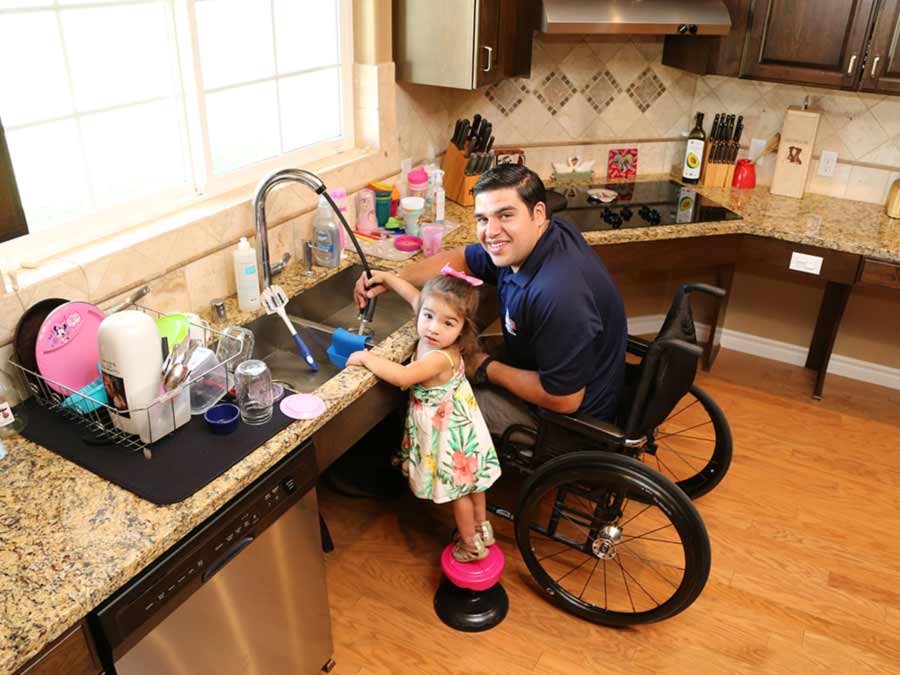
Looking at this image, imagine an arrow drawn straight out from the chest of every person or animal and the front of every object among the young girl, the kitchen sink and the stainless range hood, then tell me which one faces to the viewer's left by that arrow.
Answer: the young girl

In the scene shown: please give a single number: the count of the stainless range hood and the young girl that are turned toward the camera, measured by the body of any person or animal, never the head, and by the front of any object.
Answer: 1

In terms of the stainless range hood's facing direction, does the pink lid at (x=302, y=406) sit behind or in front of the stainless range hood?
in front

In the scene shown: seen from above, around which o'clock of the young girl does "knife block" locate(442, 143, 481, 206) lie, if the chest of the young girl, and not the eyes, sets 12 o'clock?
The knife block is roughly at 3 o'clock from the young girl.

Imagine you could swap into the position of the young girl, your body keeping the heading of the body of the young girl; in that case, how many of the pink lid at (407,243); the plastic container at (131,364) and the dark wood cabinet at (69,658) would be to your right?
1

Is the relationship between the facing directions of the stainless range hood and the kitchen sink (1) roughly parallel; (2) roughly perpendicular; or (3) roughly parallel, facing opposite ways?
roughly perpendicular

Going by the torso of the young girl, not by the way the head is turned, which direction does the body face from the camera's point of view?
to the viewer's left

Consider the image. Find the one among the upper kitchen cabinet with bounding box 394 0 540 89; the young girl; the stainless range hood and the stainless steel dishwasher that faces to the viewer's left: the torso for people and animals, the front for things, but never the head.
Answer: the young girl

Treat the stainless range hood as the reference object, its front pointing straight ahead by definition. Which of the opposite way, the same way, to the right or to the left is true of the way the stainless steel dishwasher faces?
to the left

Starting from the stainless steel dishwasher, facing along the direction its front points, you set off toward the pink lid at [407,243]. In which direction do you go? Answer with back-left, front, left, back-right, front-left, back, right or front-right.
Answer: left
